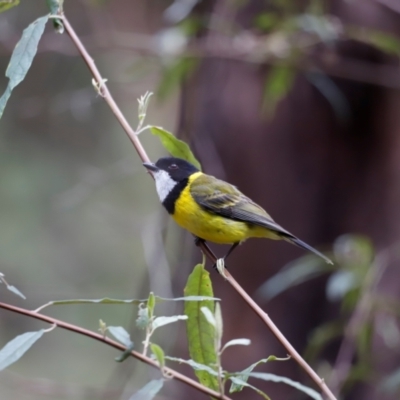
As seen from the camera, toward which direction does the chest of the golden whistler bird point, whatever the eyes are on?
to the viewer's left
